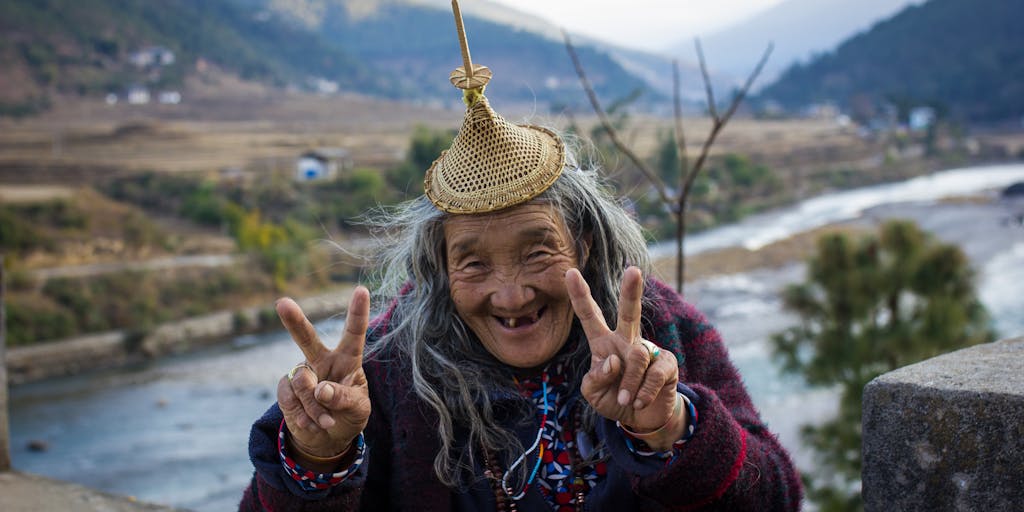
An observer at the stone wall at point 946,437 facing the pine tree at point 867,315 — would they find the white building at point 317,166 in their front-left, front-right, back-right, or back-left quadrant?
front-left

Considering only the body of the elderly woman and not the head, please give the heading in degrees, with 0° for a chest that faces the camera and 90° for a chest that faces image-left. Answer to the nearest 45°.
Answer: approximately 0°

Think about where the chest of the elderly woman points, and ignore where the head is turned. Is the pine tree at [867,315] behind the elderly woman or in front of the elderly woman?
behind

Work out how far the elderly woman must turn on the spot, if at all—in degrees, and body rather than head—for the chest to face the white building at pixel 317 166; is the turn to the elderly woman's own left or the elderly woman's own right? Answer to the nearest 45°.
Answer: approximately 180°

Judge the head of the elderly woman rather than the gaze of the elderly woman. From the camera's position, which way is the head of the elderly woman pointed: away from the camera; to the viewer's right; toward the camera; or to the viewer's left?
toward the camera

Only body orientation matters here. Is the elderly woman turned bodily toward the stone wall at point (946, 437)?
no
